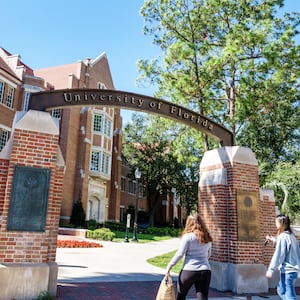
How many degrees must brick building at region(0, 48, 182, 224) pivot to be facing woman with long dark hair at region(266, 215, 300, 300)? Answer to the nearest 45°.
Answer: approximately 45° to its right

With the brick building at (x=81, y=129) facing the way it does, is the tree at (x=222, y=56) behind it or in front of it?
in front

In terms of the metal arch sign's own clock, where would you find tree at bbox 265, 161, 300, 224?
The tree is roughly at 9 o'clock from the metal arch sign.

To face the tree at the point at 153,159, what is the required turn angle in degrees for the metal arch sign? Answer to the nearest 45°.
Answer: approximately 135° to its left

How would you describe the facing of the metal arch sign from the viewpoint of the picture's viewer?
facing the viewer and to the right of the viewer

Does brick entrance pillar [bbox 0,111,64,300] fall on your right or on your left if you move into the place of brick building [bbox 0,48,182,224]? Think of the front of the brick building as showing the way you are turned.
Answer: on your right

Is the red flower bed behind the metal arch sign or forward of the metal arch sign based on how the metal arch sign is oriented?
behind

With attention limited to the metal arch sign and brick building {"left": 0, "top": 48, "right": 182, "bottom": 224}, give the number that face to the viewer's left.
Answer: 0

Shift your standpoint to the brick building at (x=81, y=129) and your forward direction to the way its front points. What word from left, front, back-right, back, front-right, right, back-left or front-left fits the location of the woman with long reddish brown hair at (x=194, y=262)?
front-right

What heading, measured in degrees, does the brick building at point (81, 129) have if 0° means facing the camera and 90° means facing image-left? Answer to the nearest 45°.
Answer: approximately 315°
